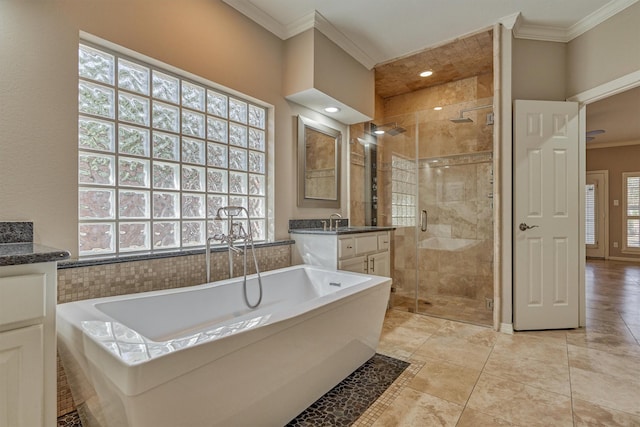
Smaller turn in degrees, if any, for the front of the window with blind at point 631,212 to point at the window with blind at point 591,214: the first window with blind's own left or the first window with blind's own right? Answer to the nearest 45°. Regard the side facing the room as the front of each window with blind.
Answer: approximately 90° to the first window with blind's own right

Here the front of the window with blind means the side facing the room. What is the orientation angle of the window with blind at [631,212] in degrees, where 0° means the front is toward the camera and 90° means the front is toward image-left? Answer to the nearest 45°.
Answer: approximately 0°

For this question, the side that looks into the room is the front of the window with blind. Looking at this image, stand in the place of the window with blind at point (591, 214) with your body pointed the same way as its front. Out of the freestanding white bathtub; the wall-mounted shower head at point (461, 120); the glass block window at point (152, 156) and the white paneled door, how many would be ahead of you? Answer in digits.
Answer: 4

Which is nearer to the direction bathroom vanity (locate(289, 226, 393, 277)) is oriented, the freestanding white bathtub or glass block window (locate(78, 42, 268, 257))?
the freestanding white bathtub

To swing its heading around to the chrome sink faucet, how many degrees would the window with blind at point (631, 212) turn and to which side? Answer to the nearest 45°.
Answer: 0° — it already faces it

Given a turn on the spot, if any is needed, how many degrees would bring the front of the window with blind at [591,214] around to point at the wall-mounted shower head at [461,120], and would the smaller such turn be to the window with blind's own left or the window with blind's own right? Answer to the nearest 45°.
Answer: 0° — it already faces it

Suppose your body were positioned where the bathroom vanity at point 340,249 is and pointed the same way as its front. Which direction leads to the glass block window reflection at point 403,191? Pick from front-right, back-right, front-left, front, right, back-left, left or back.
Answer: left

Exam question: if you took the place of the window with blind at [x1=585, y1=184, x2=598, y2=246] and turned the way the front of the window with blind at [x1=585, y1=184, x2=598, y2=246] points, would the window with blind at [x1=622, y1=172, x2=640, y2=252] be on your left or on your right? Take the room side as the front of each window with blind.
on your left

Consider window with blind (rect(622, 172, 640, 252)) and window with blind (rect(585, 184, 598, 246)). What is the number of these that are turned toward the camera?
2

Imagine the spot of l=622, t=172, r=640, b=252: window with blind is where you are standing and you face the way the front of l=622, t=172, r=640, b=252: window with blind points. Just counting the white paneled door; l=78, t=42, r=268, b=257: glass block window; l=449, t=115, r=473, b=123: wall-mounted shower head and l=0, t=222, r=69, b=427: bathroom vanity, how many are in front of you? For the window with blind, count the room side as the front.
4
